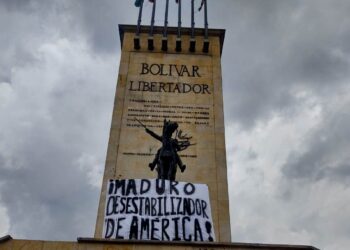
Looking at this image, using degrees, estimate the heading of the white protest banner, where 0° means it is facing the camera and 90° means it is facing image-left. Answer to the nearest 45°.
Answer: approximately 0°
